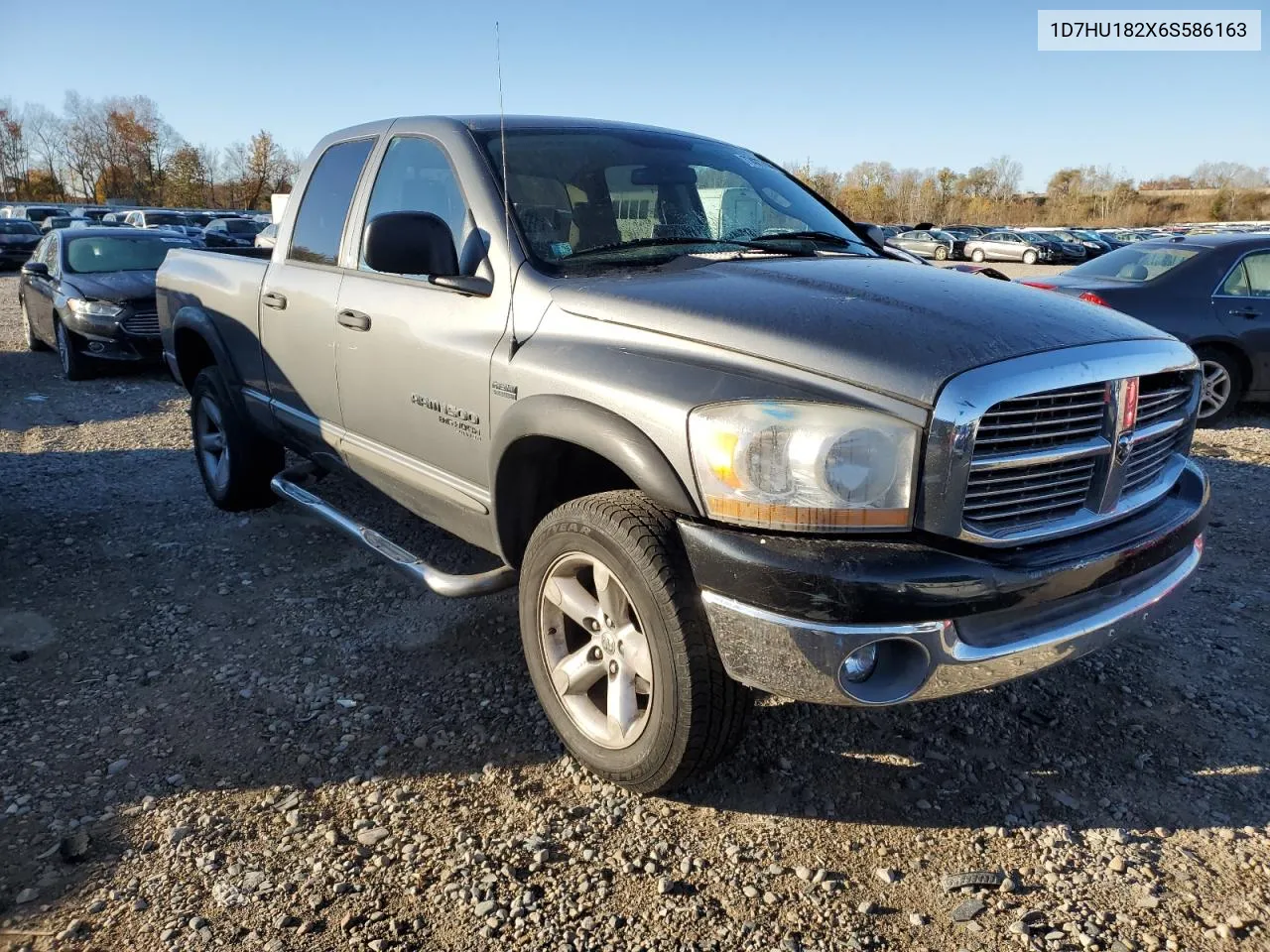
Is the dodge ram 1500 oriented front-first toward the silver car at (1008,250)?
no

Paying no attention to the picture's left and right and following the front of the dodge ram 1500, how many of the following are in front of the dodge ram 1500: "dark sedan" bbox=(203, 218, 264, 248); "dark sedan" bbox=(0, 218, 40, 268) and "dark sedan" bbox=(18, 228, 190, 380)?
0

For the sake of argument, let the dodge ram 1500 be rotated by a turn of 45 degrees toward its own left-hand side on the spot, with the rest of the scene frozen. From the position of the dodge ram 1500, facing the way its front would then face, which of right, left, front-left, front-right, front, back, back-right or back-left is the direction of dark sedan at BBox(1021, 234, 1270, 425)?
front-left

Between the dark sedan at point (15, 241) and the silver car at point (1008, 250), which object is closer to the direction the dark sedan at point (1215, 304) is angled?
the silver car

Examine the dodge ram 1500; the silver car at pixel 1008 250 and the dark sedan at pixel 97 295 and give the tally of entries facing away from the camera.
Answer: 0

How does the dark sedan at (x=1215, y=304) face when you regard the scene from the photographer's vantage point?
facing away from the viewer and to the right of the viewer

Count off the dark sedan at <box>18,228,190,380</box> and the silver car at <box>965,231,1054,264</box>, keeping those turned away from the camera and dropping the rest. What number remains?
0

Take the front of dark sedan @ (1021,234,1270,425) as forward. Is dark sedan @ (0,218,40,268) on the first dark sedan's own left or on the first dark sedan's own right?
on the first dark sedan's own left

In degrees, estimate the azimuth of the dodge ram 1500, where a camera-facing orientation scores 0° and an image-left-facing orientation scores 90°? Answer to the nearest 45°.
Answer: approximately 315°

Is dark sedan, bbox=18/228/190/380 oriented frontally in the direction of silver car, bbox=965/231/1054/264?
no

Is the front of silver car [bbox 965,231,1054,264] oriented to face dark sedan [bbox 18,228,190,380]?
no

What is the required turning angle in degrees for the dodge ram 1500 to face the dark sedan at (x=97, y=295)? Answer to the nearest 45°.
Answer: approximately 180°

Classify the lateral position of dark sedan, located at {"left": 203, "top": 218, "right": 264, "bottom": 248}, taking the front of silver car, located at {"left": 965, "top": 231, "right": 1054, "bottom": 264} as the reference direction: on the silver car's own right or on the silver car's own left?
on the silver car's own right

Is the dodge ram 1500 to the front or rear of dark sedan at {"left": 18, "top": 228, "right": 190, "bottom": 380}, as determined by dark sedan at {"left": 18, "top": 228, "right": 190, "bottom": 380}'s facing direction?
to the front

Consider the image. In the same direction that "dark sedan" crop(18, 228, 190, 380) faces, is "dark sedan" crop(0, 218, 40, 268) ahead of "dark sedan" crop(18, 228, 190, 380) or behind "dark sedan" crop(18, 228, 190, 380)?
behind
